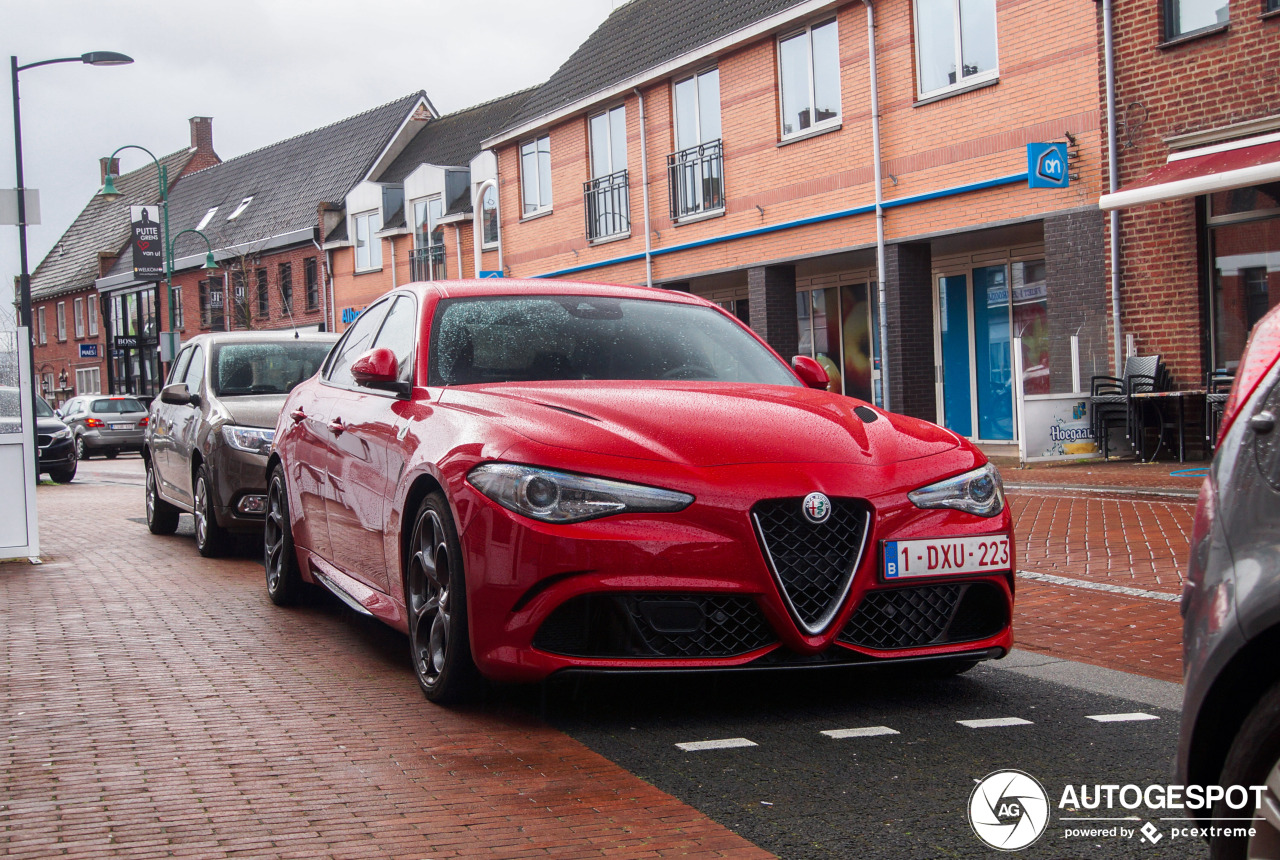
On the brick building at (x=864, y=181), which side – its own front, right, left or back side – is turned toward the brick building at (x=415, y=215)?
right

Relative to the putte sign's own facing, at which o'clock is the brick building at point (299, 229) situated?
The brick building is roughly at 8 o'clock from the putte sign.

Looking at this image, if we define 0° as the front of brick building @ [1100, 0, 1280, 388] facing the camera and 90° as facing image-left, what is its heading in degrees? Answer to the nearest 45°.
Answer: approximately 45°

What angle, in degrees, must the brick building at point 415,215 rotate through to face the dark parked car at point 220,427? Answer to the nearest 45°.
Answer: approximately 45° to its left

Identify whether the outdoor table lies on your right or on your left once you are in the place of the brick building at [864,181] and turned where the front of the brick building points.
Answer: on your left

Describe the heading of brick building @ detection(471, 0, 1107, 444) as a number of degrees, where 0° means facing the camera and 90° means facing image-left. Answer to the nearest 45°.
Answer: approximately 45°

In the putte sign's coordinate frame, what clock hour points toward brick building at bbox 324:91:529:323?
The brick building is roughly at 10 o'clock from the putte sign.

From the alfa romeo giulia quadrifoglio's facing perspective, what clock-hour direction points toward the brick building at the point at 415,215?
The brick building is roughly at 7 o'clock from the alfa romeo giulia quadrifoglio.

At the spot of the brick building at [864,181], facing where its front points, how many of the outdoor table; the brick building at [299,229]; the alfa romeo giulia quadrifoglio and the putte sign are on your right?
2

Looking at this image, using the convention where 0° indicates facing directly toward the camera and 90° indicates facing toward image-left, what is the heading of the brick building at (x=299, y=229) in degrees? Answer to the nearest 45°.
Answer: approximately 45°

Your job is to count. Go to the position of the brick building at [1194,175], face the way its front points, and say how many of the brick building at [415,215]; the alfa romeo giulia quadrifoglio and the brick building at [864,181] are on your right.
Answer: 2

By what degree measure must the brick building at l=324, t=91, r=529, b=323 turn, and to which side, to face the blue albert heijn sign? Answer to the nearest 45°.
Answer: approximately 45° to its left
